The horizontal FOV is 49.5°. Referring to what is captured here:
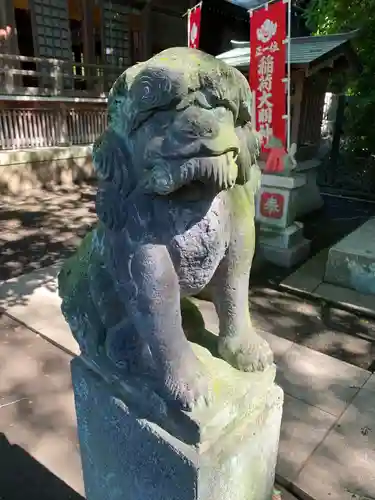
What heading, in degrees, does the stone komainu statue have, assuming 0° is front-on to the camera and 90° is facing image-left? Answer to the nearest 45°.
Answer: approximately 315°

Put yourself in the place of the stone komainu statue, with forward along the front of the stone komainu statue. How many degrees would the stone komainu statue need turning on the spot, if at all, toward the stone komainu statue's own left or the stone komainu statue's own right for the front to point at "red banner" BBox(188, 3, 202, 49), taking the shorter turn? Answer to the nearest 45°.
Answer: approximately 135° to the stone komainu statue's own left

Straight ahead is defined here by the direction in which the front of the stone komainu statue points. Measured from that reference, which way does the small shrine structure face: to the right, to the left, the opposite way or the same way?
to the right

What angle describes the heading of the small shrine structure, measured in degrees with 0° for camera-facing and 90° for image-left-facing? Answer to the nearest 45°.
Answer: approximately 45°

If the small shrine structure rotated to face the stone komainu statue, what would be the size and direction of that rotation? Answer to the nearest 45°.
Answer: approximately 45° to its left

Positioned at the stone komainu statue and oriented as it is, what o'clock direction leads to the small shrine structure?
The small shrine structure is roughly at 8 o'clock from the stone komainu statue.
